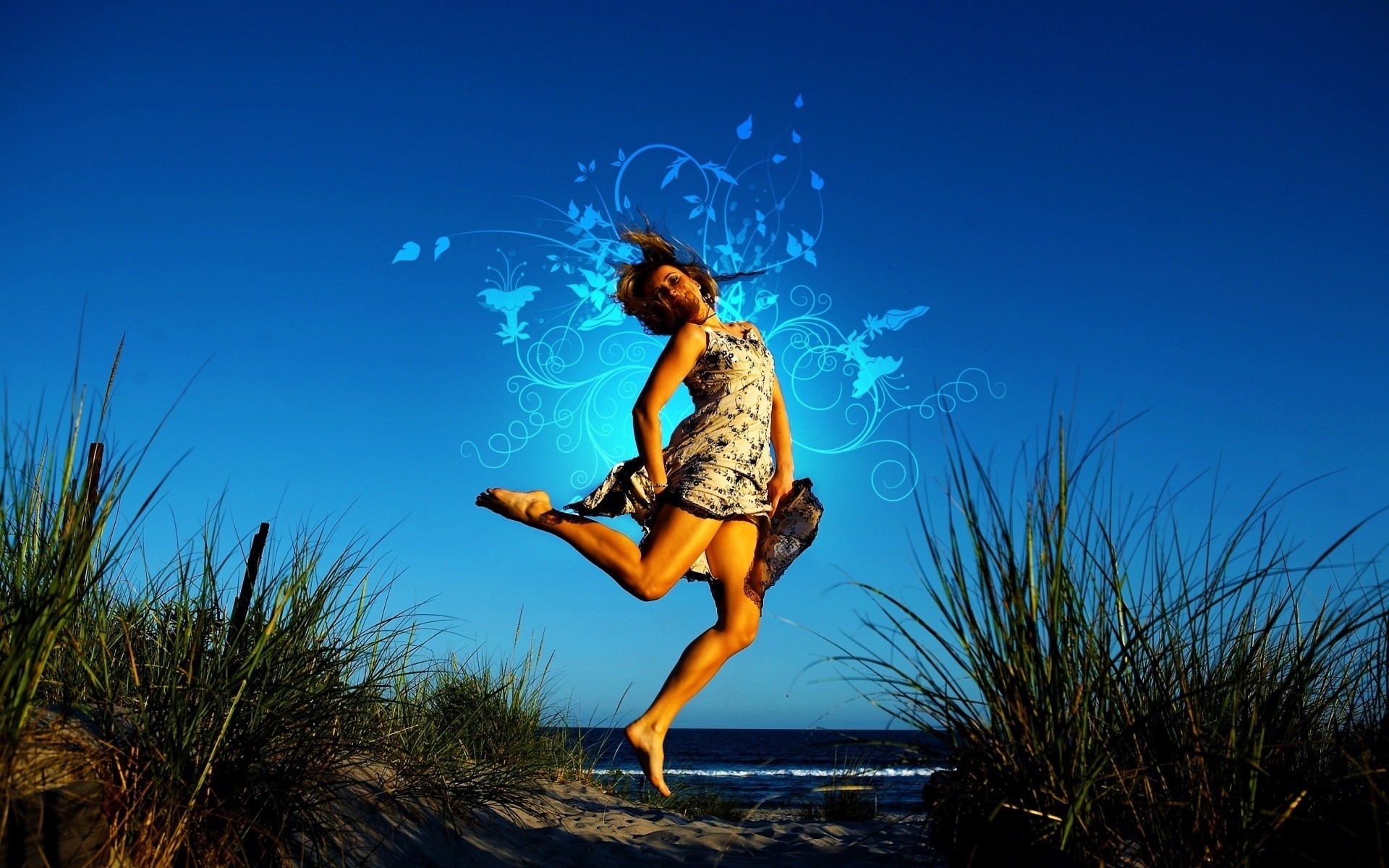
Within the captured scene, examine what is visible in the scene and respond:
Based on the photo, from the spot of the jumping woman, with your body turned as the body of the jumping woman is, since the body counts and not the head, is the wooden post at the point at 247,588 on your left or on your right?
on your right
